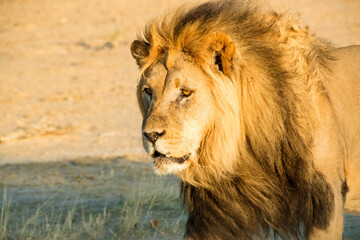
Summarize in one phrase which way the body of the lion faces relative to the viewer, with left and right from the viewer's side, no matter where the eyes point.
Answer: facing the viewer and to the left of the viewer
